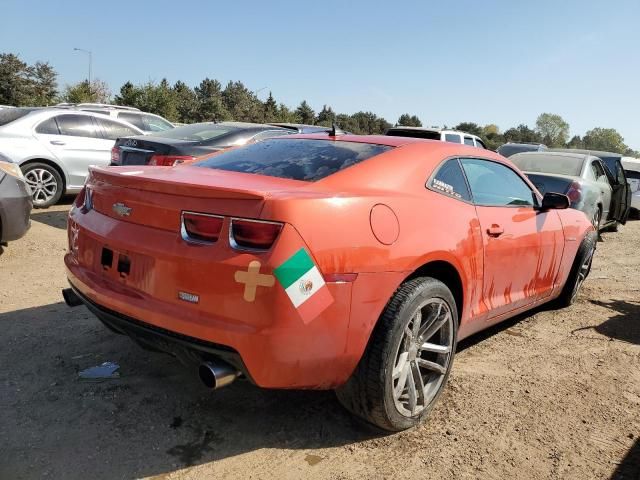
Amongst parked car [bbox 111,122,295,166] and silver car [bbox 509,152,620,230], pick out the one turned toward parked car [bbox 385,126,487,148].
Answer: parked car [bbox 111,122,295,166]

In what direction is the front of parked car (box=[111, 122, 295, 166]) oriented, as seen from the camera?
facing away from the viewer and to the right of the viewer

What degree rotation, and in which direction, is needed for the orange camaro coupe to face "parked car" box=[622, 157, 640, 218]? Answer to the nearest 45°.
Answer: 0° — it already faces it

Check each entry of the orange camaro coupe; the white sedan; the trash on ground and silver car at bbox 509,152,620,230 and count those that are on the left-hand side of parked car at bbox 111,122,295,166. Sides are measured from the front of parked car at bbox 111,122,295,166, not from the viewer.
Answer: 1

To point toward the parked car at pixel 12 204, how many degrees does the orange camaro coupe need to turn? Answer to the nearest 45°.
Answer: approximately 90° to its left

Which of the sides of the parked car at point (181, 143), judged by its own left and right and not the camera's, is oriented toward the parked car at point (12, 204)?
back

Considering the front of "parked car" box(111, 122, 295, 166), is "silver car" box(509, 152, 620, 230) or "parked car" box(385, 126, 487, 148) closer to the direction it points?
the parked car

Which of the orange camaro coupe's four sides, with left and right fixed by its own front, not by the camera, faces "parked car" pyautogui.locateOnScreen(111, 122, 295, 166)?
left

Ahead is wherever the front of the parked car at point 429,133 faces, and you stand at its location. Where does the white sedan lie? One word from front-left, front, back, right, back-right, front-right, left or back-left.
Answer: back

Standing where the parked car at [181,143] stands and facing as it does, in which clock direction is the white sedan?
The white sedan is roughly at 9 o'clock from the parked car.

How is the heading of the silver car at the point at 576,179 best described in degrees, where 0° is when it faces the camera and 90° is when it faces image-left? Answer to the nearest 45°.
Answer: approximately 225°
